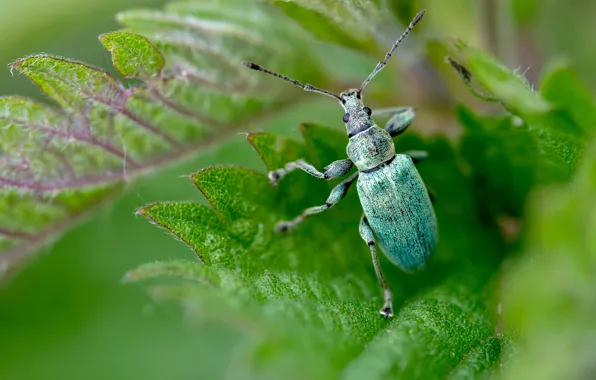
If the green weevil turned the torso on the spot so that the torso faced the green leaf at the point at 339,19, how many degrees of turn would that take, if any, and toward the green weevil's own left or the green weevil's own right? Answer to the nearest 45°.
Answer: approximately 45° to the green weevil's own left

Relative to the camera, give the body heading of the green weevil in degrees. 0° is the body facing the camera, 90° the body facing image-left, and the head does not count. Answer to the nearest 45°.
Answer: approximately 180°

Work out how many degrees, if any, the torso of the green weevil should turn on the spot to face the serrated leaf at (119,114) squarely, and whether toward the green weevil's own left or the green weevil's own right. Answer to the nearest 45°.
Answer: approximately 90° to the green weevil's own left

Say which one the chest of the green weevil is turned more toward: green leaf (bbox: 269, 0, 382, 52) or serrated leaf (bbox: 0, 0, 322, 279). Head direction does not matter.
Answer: the green leaf

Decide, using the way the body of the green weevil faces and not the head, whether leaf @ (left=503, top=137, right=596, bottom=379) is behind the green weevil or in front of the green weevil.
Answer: behind
